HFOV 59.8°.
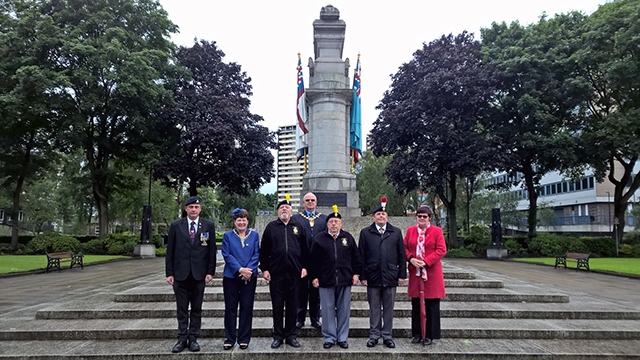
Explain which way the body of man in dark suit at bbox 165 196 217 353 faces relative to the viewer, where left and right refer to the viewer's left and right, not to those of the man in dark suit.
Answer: facing the viewer

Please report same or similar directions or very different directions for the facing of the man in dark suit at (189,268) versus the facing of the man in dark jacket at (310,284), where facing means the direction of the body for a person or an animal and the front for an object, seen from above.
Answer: same or similar directions

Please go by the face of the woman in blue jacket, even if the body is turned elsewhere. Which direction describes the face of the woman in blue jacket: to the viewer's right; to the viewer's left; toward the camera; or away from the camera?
toward the camera

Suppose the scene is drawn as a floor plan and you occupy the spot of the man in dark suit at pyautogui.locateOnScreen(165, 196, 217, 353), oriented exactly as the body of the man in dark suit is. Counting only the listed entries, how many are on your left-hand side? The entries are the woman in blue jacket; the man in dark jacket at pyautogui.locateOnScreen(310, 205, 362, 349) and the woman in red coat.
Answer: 3

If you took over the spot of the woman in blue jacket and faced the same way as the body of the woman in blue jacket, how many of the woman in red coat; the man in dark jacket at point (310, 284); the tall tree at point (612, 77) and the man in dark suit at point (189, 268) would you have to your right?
1

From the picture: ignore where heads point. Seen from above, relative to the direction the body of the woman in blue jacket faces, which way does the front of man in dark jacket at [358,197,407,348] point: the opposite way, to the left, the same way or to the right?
the same way

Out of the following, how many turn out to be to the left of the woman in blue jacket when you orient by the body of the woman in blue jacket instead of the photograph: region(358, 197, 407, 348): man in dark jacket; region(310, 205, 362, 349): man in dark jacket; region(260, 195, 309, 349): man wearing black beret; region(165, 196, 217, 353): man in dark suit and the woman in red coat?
4

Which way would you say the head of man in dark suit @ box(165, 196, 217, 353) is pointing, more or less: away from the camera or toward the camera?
toward the camera

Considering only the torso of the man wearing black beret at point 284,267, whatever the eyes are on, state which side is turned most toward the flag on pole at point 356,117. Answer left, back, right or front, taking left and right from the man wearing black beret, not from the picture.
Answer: back

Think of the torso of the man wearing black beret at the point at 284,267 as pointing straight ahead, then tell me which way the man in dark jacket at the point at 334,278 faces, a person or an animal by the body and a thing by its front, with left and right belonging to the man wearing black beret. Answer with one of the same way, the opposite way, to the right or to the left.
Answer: the same way

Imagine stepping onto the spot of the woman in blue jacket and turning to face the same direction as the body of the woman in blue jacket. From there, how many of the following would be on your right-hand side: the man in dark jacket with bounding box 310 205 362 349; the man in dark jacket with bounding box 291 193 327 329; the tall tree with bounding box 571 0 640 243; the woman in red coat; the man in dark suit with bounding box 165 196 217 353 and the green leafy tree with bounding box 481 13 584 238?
1

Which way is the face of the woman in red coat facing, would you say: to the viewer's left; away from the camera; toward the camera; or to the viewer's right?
toward the camera

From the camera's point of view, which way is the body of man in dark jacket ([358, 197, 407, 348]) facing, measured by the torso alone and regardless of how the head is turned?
toward the camera

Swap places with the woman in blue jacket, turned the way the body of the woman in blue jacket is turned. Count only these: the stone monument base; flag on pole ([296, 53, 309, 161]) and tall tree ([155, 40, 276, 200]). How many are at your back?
3

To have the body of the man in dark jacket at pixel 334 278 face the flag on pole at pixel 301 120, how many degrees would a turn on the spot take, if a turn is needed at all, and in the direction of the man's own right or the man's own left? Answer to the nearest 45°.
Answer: approximately 180°

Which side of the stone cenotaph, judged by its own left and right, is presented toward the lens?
front

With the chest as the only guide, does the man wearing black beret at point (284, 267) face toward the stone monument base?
no
